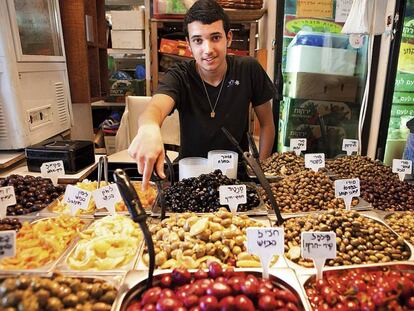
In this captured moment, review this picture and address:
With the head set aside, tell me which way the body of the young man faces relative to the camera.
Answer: toward the camera

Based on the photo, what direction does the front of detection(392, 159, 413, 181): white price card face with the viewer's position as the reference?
facing the viewer

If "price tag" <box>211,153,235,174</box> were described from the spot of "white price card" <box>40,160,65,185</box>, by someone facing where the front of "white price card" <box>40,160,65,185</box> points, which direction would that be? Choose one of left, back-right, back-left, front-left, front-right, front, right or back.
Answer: front-left

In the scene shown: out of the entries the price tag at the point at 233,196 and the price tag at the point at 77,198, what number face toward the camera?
2

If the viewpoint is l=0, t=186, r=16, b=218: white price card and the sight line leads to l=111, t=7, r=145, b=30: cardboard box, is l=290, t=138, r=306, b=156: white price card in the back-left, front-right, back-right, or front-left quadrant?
front-right

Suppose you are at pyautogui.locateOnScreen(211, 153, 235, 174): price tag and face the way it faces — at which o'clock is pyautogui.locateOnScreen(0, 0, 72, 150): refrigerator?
The refrigerator is roughly at 4 o'clock from the price tag.

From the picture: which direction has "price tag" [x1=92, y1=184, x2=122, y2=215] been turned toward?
toward the camera

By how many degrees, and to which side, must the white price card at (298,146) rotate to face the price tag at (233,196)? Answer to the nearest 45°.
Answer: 0° — it already faces it

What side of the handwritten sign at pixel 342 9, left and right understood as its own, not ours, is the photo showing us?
front

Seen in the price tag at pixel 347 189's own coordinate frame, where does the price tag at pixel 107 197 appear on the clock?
the price tag at pixel 107 197 is roughly at 2 o'clock from the price tag at pixel 347 189.

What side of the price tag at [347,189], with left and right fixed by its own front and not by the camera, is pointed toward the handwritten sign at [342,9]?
back

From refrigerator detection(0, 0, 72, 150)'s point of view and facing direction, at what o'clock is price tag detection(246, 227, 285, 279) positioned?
The price tag is roughly at 1 o'clock from the refrigerator.

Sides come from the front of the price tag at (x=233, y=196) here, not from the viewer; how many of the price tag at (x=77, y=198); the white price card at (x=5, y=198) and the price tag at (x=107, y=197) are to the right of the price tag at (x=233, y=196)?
3

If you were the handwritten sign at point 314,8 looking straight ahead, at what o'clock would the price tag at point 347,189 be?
The price tag is roughly at 12 o'clock from the handwritten sign.

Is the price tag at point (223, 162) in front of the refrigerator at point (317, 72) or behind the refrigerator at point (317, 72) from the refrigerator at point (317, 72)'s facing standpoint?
in front
